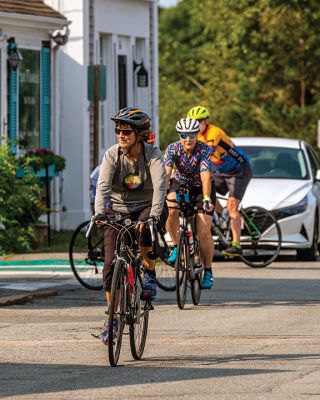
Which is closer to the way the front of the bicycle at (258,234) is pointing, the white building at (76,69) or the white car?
the white building

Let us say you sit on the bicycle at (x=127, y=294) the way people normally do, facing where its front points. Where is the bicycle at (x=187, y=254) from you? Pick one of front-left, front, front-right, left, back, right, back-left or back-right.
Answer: back

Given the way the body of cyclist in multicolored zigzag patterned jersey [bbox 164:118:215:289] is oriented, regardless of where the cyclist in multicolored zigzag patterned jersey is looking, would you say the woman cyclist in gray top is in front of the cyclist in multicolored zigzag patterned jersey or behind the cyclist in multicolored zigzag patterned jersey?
in front

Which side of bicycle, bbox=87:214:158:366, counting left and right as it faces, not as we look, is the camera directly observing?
front

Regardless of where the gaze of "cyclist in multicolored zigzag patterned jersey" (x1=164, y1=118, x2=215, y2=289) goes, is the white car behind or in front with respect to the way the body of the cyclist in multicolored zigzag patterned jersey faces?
behind

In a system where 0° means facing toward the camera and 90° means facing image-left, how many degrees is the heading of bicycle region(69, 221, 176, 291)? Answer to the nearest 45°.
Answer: approximately 270°

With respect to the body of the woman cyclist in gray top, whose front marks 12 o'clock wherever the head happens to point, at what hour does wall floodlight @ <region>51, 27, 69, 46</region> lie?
The wall floodlight is roughly at 6 o'clock from the woman cyclist in gray top.

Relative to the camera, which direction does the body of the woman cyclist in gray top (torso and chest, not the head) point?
toward the camera

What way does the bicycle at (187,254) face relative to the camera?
toward the camera
